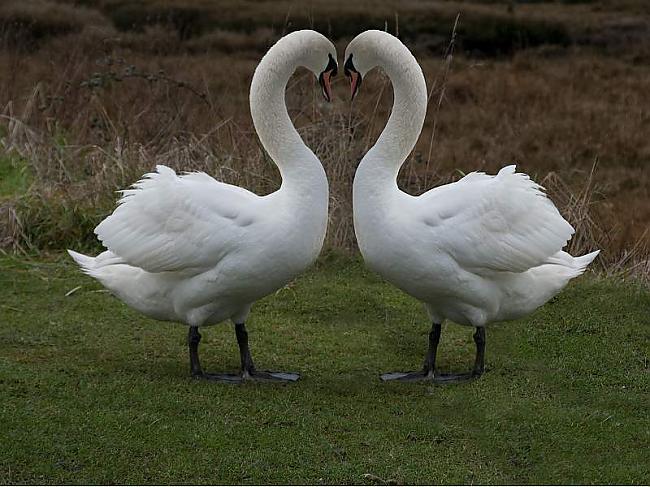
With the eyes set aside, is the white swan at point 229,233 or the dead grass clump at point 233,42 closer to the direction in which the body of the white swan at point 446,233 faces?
the white swan

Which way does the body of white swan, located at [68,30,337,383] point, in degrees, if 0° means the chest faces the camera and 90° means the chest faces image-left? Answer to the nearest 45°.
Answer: approximately 270°

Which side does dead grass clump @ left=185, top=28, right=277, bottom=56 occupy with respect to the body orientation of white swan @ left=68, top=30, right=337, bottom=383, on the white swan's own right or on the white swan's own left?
on the white swan's own left

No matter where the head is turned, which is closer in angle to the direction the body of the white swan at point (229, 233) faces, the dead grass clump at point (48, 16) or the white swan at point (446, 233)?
the white swan

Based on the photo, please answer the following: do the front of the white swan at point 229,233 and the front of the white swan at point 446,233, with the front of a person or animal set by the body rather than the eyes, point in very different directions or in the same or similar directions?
very different directions

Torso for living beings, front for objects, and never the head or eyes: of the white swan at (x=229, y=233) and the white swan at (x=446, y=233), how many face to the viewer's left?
1

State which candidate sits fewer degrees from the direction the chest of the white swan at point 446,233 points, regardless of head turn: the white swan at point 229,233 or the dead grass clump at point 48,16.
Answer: the white swan

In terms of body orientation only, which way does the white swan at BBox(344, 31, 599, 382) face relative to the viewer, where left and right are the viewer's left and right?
facing to the left of the viewer

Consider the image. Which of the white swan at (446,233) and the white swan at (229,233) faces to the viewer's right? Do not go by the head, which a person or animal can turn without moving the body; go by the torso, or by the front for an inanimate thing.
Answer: the white swan at (229,233)

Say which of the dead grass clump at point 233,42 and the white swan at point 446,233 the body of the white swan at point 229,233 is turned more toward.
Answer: the white swan

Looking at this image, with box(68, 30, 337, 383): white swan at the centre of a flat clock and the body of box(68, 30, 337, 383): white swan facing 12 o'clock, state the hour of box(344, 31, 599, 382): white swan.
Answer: box(344, 31, 599, 382): white swan is roughly at 12 o'clock from box(68, 30, 337, 383): white swan.

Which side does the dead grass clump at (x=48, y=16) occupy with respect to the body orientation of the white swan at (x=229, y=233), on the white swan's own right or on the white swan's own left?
on the white swan's own left

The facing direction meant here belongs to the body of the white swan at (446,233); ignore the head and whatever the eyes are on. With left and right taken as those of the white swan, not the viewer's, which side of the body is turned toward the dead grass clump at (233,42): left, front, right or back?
right
